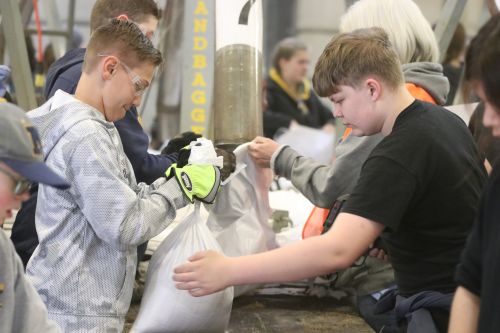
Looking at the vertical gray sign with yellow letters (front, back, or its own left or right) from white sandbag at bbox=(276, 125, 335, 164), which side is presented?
left

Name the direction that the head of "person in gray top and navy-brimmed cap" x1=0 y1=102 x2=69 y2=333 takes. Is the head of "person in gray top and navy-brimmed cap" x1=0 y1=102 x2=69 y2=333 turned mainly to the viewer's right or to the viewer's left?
to the viewer's right

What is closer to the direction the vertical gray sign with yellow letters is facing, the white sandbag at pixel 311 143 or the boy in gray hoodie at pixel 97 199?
the boy in gray hoodie

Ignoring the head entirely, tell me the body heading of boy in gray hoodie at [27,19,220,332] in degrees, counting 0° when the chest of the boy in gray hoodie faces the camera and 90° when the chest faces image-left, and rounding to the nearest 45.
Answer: approximately 270°

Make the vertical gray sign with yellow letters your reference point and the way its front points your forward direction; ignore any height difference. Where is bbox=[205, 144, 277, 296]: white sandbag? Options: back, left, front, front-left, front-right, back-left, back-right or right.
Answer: front

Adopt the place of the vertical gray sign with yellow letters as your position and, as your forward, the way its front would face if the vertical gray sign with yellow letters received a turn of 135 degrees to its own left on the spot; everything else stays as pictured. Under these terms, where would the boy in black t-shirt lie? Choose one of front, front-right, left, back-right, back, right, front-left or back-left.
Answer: back-right

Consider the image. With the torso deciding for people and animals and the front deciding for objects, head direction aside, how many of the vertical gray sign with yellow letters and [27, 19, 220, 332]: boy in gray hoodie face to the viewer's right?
1

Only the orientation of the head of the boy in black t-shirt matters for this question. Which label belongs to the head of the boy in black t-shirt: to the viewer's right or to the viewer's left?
to the viewer's left

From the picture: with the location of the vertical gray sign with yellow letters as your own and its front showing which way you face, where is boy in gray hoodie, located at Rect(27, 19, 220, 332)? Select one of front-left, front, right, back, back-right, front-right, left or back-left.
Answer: front

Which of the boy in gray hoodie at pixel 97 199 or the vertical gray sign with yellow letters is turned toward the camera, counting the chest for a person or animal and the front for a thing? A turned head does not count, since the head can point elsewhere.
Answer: the vertical gray sign with yellow letters

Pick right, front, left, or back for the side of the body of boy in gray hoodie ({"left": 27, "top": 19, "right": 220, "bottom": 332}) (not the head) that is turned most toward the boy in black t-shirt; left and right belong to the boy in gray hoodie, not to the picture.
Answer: front

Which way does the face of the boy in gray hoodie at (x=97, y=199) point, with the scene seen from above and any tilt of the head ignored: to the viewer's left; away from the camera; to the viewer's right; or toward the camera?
to the viewer's right

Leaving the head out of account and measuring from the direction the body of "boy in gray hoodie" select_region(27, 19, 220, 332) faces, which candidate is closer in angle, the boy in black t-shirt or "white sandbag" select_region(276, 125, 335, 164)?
the boy in black t-shirt

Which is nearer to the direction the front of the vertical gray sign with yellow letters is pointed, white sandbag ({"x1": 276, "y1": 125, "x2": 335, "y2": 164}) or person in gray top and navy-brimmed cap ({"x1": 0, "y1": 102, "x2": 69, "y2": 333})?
the person in gray top and navy-brimmed cap

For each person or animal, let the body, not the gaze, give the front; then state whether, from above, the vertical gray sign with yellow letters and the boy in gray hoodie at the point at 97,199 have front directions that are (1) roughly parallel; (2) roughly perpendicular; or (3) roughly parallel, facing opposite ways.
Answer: roughly perpendicular

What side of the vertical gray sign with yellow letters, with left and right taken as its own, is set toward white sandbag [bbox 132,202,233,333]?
front

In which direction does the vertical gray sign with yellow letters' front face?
toward the camera

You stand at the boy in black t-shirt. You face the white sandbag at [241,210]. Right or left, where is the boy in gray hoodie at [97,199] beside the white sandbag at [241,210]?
left
